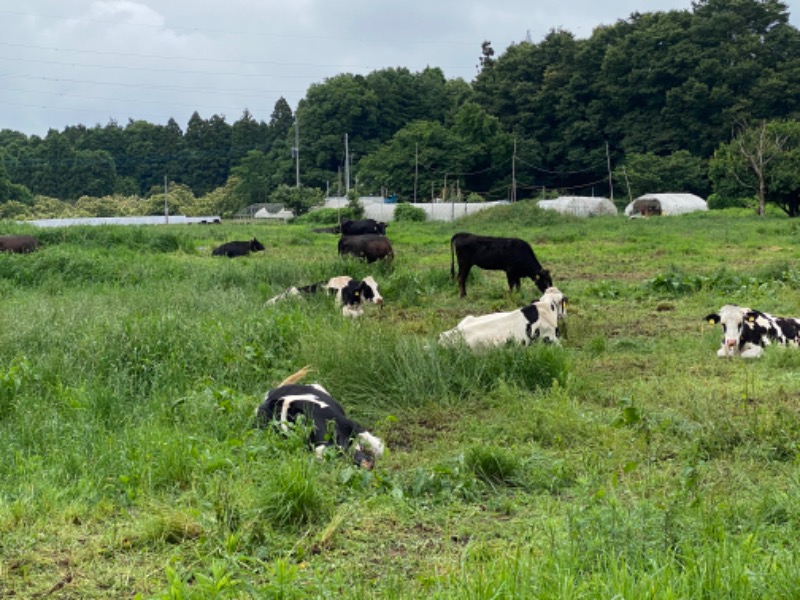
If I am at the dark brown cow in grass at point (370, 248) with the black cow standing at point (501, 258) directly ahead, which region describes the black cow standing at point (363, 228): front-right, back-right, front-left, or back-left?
back-left

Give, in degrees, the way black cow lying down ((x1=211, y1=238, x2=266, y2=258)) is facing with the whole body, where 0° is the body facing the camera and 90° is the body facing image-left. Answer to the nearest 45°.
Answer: approximately 270°

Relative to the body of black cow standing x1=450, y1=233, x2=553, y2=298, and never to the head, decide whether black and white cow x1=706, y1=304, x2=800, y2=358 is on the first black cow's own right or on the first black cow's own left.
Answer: on the first black cow's own right

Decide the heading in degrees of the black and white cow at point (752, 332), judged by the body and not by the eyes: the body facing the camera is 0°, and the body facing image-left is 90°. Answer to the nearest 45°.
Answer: approximately 45°

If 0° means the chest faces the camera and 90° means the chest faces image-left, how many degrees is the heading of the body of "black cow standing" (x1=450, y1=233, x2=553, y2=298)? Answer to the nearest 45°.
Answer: approximately 270°

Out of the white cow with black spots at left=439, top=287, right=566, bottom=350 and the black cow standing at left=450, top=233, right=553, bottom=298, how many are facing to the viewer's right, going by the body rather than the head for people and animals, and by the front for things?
2

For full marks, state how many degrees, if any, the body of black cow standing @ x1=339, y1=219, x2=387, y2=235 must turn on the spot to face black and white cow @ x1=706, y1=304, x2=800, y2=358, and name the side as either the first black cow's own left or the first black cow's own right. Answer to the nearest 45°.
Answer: approximately 90° to the first black cow's own right

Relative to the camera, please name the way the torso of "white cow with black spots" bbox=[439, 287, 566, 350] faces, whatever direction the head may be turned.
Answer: to the viewer's right

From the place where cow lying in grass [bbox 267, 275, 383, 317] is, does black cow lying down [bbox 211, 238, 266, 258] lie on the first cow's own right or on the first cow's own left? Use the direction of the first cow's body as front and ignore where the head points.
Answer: on the first cow's own left

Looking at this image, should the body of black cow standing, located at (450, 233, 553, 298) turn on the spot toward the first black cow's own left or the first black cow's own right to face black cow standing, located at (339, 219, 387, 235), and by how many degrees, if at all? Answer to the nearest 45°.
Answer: approximately 90° to the first black cow's own left

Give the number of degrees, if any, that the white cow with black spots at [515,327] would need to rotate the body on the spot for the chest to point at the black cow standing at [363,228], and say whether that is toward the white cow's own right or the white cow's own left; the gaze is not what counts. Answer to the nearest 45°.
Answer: approximately 90° to the white cow's own left
